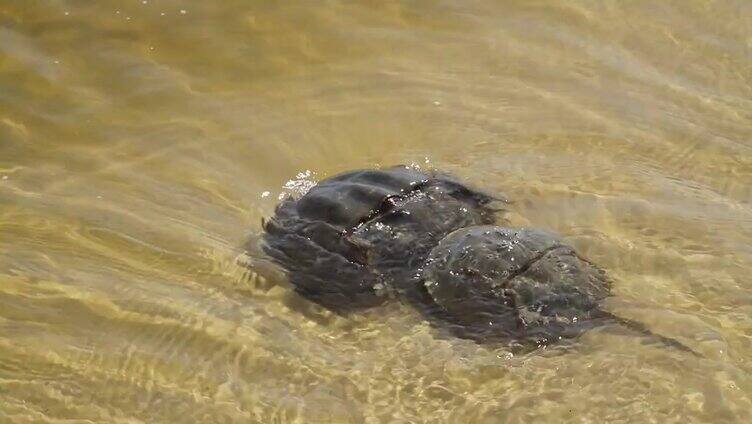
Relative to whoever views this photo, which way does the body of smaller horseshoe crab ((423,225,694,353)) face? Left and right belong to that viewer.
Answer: facing away from the viewer and to the left of the viewer

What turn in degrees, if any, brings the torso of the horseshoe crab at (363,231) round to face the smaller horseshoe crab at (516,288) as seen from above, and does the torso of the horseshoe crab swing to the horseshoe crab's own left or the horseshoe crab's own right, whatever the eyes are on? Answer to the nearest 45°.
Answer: approximately 180°

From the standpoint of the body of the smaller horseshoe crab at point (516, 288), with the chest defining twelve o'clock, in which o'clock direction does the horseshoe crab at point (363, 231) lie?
The horseshoe crab is roughly at 11 o'clock from the smaller horseshoe crab.

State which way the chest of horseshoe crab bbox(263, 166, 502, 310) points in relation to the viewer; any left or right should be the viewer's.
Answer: facing away from the viewer and to the left of the viewer
